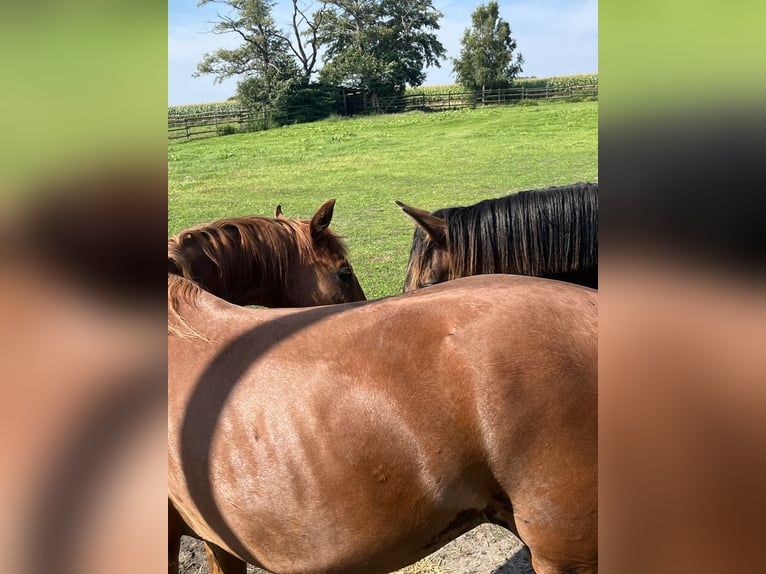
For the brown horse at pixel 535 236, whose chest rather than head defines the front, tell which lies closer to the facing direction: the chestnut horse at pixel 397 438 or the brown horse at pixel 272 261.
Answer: the brown horse

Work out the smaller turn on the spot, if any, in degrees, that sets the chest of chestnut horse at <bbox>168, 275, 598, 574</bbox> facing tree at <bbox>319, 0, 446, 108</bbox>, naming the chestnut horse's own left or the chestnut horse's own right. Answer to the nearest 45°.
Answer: approximately 90° to the chestnut horse's own right

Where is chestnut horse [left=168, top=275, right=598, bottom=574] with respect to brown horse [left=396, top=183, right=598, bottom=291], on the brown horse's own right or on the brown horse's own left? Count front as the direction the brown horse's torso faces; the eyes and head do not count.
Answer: on the brown horse's own left

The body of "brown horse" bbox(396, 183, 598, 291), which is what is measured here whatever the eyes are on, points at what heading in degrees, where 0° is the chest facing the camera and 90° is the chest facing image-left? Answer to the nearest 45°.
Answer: approximately 90°

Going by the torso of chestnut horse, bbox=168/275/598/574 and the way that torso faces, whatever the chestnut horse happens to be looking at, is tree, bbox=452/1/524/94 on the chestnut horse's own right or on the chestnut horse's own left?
on the chestnut horse's own right

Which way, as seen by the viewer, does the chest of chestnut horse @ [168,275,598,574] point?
to the viewer's left

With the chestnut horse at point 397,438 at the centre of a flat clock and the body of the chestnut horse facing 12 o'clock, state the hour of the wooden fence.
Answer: The wooden fence is roughly at 3 o'clock from the chestnut horse.

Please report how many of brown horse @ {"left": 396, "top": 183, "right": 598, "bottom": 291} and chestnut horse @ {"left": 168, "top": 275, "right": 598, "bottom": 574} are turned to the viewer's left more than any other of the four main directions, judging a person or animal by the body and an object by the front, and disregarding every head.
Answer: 2
